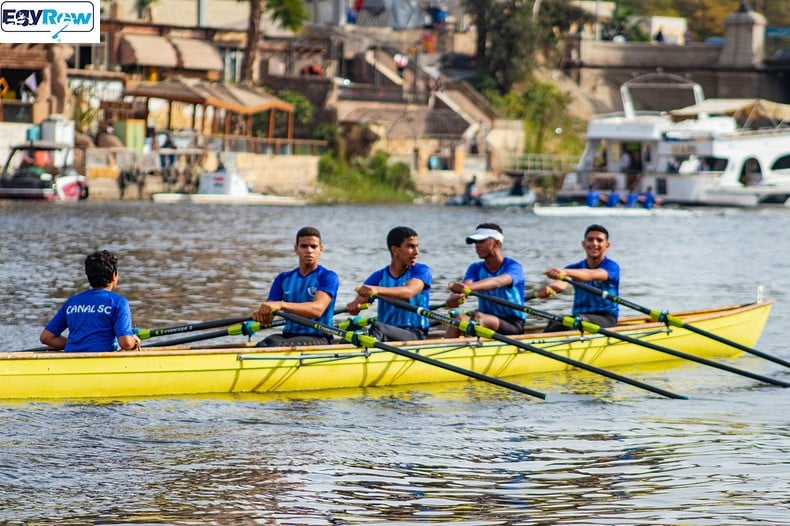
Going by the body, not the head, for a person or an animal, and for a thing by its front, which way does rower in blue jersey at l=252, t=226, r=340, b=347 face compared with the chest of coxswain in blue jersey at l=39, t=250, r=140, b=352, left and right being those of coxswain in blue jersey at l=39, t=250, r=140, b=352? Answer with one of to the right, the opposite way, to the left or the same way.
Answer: the opposite way

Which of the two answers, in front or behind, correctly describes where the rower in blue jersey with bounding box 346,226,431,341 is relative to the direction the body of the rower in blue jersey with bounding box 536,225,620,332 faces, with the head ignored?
in front

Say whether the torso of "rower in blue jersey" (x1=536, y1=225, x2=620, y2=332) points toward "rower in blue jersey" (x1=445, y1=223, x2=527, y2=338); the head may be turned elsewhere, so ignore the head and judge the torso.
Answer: yes

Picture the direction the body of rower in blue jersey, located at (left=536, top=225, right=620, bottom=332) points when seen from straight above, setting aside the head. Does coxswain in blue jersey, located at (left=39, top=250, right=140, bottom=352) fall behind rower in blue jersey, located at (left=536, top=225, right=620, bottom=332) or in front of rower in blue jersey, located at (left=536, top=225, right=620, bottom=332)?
in front

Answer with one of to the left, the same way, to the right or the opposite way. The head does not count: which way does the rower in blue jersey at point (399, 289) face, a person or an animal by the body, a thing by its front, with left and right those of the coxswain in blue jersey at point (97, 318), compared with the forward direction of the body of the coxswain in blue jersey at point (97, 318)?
the opposite way

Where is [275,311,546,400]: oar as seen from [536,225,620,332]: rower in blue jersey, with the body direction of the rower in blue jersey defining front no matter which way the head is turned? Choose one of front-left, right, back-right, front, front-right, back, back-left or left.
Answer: front

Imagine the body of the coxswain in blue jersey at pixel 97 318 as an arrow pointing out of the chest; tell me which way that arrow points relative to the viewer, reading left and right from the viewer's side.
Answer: facing away from the viewer and to the right of the viewer

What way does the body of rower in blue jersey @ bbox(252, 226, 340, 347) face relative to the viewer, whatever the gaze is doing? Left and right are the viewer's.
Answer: facing the viewer and to the left of the viewer

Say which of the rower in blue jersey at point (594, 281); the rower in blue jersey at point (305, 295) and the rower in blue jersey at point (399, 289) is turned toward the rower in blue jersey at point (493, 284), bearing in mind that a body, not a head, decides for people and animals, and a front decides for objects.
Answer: the rower in blue jersey at point (594, 281)

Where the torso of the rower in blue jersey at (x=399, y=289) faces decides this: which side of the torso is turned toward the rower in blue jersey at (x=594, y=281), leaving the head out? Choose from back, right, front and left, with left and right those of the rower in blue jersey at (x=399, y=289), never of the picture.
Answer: back

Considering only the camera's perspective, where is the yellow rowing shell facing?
facing away from the viewer and to the right of the viewer

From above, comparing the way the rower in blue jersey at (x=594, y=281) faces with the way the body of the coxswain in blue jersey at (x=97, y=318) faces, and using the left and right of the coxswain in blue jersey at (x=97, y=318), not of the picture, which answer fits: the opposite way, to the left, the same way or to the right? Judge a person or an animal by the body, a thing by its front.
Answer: the opposite way

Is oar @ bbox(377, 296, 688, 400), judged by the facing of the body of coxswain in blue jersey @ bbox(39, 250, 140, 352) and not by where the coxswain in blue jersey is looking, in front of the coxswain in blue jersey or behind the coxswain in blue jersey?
in front

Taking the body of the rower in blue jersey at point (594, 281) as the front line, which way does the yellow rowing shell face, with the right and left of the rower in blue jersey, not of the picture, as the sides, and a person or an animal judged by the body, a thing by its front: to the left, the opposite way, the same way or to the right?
the opposite way
